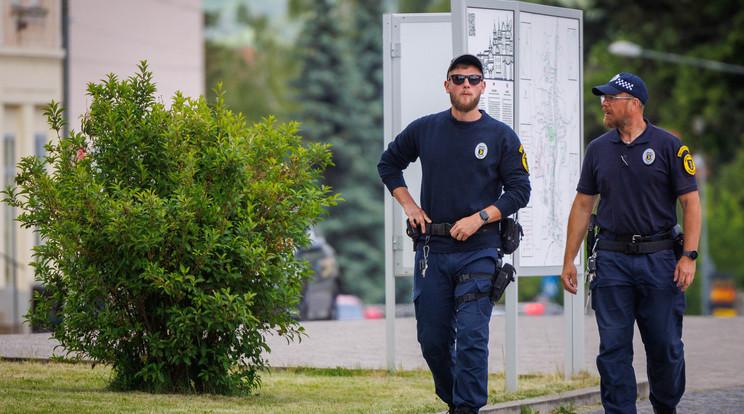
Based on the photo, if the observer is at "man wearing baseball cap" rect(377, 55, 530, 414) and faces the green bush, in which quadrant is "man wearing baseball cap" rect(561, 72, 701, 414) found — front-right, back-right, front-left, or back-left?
back-right

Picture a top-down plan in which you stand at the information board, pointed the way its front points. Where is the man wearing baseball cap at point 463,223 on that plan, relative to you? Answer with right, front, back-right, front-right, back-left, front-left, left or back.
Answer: front-right

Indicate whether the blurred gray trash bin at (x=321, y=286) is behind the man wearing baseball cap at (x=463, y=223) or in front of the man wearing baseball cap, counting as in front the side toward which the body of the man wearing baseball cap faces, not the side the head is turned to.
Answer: behind

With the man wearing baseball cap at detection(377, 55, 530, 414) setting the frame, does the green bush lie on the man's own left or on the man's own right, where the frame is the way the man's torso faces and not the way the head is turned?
on the man's own right

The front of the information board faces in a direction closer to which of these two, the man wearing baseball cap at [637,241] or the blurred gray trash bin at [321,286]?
the man wearing baseball cap

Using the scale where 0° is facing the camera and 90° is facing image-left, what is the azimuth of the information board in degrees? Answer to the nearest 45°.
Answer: approximately 315°

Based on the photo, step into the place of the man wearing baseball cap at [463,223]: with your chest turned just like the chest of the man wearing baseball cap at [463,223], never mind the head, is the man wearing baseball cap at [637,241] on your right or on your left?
on your left

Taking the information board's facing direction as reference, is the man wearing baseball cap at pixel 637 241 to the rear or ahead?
ahead
